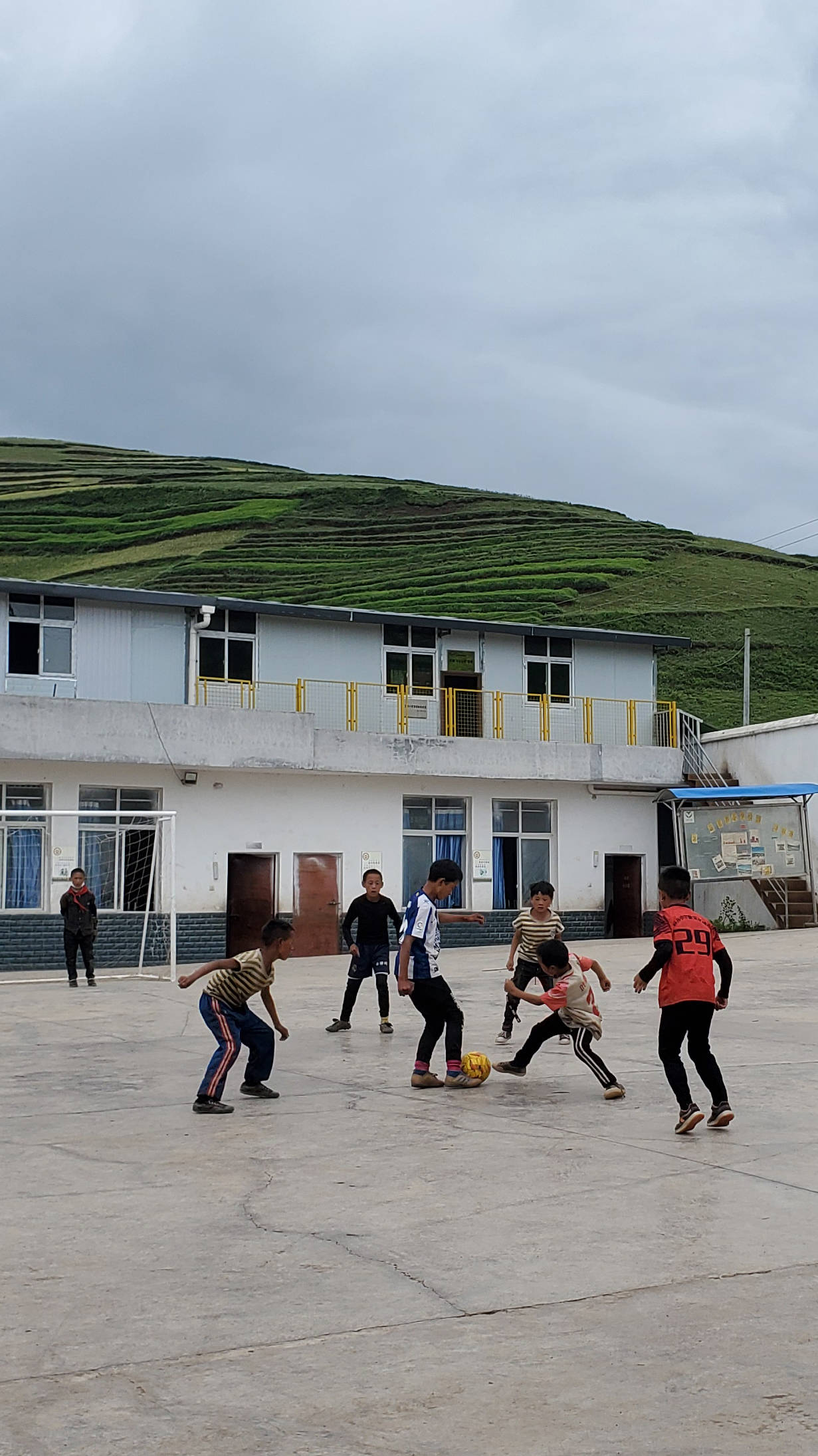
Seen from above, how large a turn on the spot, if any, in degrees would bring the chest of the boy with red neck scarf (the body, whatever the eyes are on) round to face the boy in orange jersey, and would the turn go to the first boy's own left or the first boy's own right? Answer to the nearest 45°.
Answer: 0° — they already face them

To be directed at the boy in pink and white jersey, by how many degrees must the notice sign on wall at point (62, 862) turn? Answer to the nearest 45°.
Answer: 0° — it already faces them

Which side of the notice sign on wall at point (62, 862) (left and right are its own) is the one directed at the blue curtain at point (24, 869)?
right

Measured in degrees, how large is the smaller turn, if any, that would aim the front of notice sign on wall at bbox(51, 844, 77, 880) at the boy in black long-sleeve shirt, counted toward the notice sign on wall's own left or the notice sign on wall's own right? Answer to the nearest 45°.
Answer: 0° — it already faces them

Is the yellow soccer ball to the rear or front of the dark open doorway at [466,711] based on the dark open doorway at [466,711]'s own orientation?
to the front

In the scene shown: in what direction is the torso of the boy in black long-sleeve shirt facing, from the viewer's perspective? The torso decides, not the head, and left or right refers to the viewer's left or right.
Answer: facing the viewer

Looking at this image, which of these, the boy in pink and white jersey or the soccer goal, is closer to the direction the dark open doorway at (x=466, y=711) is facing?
the boy in pink and white jersey

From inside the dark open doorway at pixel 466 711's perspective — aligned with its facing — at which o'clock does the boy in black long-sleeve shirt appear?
The boy in black long-sleeve shirt is roughly at 12 o'clock from the dark open doorway.

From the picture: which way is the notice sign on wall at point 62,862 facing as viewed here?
toward the camera

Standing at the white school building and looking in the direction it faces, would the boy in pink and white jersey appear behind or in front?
in front

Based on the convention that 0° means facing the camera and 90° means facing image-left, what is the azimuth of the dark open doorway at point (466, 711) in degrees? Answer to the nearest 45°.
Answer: approximately 0°

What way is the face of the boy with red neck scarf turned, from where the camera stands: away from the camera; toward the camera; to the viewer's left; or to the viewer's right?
toward the camera

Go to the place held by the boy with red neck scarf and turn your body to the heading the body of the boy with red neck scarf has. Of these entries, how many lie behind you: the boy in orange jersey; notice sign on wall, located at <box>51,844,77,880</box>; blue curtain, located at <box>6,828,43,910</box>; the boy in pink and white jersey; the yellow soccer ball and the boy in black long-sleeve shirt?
2

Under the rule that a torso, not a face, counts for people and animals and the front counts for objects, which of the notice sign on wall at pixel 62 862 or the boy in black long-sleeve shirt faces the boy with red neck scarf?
the notice sign on wall

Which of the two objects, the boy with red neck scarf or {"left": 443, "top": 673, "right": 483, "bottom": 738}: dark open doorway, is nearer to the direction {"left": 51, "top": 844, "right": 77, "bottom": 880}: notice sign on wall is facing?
the boy with red neck scarf

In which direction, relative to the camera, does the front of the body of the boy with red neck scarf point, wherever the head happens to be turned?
toward the camera

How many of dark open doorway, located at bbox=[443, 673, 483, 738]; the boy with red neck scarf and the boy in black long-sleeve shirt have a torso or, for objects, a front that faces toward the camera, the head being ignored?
3
